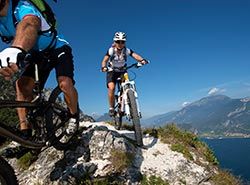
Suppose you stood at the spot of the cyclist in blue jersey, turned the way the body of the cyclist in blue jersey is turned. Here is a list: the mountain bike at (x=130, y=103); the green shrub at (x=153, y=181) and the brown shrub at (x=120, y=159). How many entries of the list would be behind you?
3

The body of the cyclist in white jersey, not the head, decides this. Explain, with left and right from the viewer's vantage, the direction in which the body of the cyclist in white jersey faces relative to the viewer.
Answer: facing the viewer

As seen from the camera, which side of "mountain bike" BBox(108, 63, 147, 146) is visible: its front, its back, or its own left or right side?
front

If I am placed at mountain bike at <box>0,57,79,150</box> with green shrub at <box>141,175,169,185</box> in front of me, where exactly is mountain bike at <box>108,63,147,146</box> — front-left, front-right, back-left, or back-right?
front-left

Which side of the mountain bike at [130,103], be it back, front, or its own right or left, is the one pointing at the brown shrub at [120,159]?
front

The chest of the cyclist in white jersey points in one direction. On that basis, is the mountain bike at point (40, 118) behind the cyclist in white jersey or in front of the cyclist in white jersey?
in front

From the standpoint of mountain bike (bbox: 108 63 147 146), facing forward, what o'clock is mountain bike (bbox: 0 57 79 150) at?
mountain bike (bbox: 0 57 79 150) is roughly at 1 o'clock from mountain bike (bbox: 108 63 147 146).
